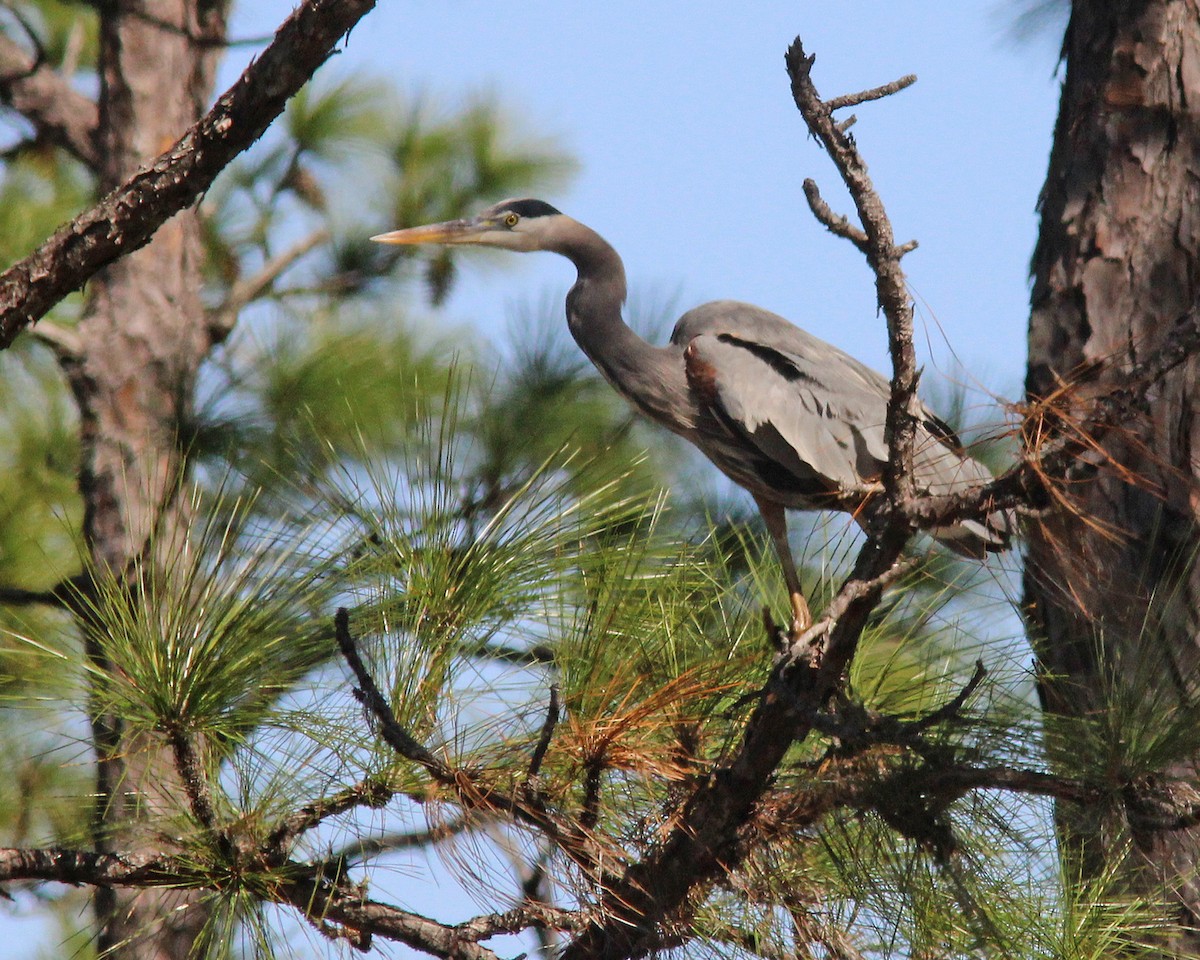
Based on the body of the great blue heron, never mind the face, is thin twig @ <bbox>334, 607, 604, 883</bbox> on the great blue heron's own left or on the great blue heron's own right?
on the great blue heron's own left

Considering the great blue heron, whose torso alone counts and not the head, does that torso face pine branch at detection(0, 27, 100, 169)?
yes

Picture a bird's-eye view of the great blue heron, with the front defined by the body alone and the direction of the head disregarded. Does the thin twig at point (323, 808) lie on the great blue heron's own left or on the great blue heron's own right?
on the great blue heron's own left

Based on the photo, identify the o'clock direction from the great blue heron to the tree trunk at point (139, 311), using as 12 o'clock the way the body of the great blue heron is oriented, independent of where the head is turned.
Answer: The tree trunk is roughly at 12 o'clock from the great blue heron.

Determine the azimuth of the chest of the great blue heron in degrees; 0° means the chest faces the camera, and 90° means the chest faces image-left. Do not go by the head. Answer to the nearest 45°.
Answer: approximately 90°

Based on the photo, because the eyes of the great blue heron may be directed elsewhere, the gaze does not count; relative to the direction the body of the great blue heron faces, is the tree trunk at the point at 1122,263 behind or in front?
behind

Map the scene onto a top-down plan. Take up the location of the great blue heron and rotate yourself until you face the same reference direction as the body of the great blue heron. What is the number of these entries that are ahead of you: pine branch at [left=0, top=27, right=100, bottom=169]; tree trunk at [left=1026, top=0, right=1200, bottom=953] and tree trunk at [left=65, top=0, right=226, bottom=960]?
2

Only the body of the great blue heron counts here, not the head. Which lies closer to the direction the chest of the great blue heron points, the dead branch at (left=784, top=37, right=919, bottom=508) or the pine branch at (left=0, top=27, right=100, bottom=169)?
the pine branch
